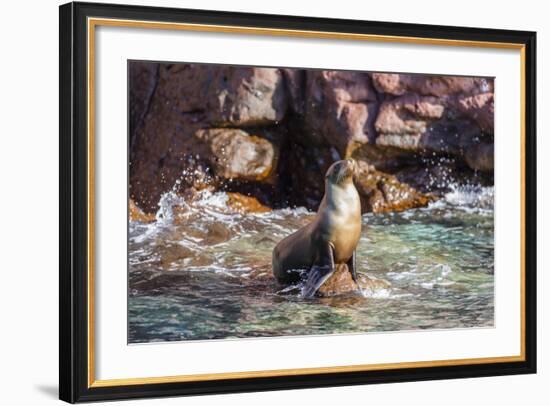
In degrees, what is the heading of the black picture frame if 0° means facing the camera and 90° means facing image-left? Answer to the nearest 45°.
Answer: approximately 315°
